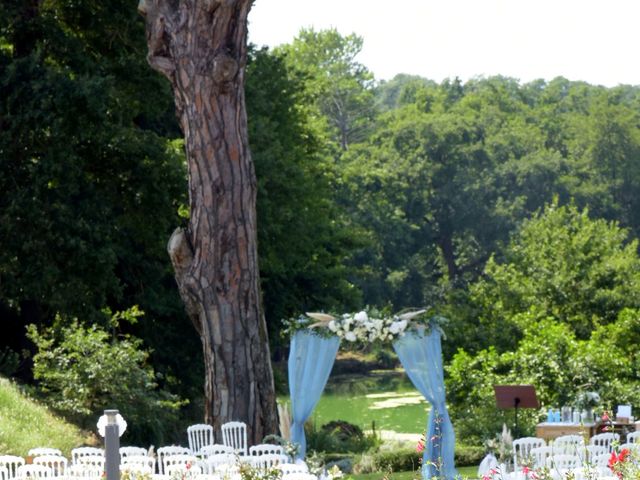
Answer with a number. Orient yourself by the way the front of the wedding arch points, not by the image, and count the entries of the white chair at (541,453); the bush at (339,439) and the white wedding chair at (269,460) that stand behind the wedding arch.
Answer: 1

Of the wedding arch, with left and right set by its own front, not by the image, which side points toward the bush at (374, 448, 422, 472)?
back

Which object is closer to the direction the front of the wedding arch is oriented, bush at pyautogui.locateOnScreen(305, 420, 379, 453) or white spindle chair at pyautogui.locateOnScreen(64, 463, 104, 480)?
the white spindle chair

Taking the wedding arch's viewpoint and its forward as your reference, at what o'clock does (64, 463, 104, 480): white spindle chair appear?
The white spindle chair is roughly at 1 o'clock from the wedding arch.

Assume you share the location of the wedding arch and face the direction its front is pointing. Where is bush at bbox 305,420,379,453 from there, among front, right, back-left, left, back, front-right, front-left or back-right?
back

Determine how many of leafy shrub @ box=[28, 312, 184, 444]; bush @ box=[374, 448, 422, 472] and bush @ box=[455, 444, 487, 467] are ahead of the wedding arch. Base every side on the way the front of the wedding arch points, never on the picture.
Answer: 0

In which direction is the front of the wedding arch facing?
toward the camera

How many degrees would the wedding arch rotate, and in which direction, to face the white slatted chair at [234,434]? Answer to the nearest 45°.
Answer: approximately 90° to its right

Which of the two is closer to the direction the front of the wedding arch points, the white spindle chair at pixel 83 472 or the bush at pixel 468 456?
the white spindle chair

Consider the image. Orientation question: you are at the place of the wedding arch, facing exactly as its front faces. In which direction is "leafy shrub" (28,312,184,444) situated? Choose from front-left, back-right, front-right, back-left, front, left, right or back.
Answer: back-right

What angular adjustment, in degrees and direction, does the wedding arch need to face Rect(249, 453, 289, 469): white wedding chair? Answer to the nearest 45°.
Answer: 0° — it already faces it

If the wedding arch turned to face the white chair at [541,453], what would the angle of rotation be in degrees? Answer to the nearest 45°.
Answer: approximately 45° to its left
